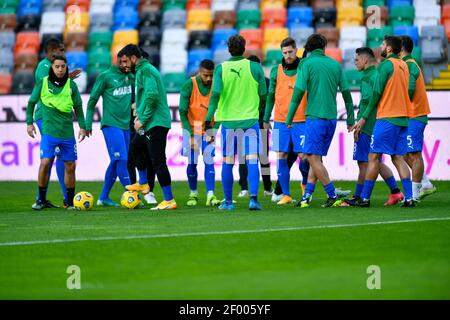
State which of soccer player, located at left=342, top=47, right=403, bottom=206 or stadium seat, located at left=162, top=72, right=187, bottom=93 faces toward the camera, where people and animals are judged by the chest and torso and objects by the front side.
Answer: the stadium seat

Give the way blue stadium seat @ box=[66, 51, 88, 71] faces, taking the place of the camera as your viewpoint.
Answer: facing the viewer

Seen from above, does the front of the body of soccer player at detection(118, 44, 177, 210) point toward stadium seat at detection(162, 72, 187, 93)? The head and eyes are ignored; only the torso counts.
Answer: no

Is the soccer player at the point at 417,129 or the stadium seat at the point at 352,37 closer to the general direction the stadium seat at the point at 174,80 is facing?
the soccer player

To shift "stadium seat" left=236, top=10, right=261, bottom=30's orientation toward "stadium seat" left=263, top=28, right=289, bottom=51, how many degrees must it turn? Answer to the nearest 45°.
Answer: approximately 45° to its left

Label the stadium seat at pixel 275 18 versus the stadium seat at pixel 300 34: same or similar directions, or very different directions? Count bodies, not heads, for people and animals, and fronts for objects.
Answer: same or similar directions

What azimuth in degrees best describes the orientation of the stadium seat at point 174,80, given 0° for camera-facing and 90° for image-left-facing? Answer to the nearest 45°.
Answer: approximately 0°

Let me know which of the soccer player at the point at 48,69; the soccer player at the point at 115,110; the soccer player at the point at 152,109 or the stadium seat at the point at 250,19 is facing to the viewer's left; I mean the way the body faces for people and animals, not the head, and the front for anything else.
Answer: the soccer player at the point at 152,109

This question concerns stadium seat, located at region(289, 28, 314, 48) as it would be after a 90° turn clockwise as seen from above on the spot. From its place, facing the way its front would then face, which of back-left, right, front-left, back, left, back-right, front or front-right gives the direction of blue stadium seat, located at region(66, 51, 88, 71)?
front

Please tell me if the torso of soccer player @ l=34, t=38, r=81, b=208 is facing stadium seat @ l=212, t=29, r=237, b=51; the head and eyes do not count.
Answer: no

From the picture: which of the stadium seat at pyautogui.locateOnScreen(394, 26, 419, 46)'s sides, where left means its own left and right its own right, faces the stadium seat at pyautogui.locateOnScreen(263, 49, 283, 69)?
right

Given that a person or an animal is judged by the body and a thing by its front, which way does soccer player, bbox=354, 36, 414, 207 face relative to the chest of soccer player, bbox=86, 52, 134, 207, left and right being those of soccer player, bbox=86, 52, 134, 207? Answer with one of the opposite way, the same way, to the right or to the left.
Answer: the opposite way

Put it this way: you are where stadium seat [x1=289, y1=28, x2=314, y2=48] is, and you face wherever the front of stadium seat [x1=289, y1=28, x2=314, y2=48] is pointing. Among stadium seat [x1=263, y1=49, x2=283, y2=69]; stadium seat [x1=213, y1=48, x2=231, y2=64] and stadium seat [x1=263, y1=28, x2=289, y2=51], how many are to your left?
0

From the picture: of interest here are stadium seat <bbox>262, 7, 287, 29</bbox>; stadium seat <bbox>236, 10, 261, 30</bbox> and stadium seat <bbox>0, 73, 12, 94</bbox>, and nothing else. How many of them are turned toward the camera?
3

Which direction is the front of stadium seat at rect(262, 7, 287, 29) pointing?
toward the camera

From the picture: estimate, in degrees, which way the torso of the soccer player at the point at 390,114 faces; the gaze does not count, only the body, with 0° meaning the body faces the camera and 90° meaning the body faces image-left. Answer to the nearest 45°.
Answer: approximately 135°

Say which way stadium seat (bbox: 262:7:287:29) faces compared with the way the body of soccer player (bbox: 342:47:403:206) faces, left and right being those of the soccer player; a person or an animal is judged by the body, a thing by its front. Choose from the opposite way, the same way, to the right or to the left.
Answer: to the left

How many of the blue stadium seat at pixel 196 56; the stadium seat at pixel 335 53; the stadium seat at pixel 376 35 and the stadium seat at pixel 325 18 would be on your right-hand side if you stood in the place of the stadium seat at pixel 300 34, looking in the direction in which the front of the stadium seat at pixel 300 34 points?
1

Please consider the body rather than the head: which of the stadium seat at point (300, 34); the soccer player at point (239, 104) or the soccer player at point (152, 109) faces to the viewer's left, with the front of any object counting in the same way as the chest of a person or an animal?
the soccer player at point (152, 109)
